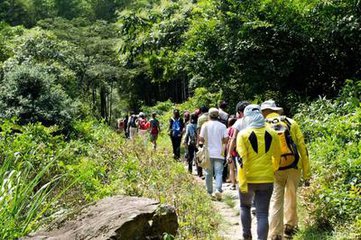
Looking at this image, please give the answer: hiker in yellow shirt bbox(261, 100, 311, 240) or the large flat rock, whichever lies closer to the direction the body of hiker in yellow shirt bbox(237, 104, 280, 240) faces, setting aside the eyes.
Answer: the hiker in yellow shirt

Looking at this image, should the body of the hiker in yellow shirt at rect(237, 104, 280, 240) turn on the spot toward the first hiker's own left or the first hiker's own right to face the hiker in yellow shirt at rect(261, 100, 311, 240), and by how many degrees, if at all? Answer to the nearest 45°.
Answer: approximately 45° to the first hiker's own right

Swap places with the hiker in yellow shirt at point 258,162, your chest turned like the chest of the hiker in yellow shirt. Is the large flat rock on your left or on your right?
on your left

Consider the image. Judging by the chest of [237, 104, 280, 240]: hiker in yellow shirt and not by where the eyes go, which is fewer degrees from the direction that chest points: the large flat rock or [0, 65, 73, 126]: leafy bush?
the leafy bush

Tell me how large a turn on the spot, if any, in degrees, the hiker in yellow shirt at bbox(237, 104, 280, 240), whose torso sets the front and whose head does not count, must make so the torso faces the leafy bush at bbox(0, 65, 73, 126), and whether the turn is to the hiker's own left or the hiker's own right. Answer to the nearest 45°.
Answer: approximately 45° to the hiker's own left

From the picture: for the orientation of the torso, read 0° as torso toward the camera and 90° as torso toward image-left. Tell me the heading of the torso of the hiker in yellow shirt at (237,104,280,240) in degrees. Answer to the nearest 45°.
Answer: approximately 180°
